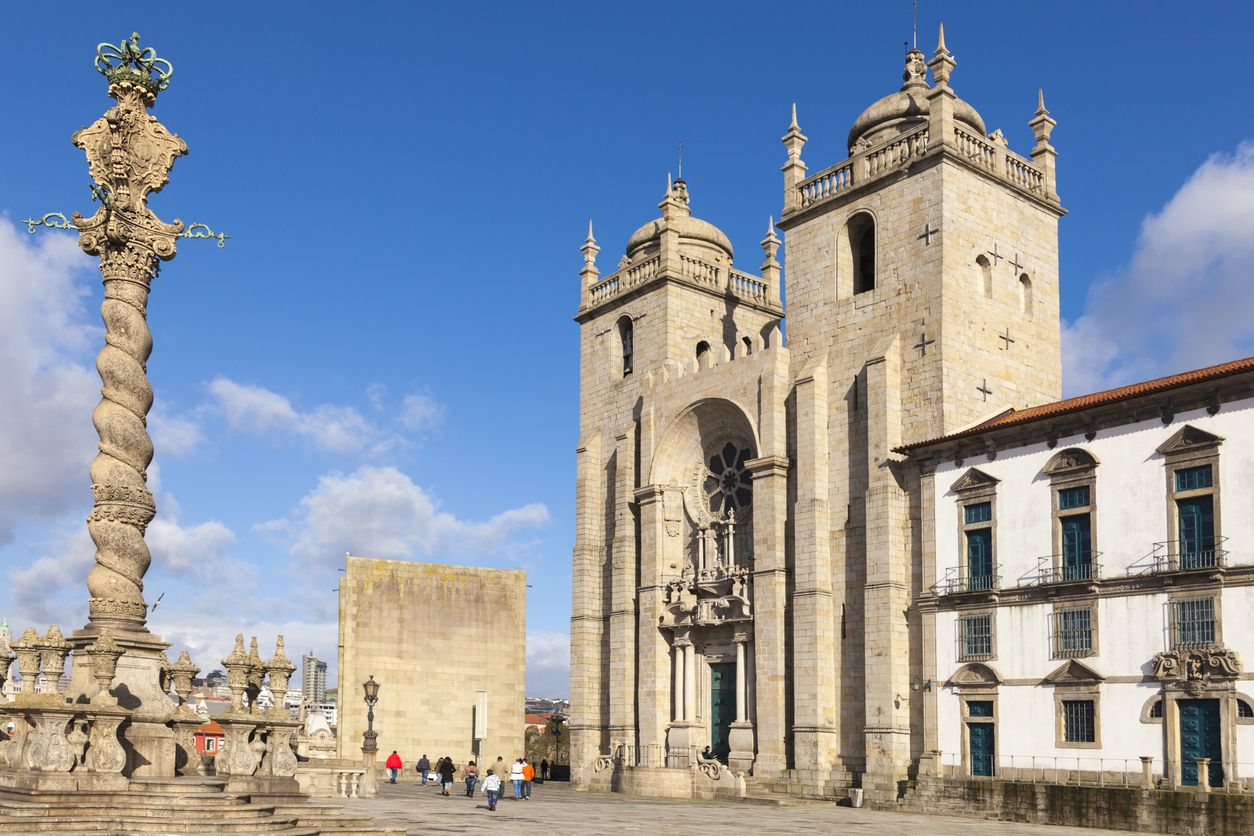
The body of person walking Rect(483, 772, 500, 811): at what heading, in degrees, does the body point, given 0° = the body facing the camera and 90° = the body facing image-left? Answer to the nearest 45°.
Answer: approximately 180°

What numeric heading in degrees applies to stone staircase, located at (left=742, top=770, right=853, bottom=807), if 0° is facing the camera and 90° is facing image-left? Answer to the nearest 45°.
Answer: approximately 45°

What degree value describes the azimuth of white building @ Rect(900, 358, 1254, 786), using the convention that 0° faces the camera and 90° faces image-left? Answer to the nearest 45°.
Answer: approximately 45°

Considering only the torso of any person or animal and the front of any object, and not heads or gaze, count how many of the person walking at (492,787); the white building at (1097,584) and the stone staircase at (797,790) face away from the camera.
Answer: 1

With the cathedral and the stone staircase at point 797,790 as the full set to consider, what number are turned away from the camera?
0

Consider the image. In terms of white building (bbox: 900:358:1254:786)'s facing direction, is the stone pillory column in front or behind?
in front

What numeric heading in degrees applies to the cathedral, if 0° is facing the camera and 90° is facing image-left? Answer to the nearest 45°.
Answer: approximately 45°

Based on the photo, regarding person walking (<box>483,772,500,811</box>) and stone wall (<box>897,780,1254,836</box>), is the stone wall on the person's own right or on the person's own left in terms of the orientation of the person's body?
on the person's own right

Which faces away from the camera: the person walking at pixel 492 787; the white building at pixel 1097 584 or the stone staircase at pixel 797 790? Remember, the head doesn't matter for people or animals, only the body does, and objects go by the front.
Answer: the person walking

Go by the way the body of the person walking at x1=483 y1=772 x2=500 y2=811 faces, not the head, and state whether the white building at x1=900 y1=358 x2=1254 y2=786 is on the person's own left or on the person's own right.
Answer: on the person's own right

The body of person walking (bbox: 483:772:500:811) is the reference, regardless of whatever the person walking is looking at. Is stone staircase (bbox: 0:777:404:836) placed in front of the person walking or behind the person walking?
behind
